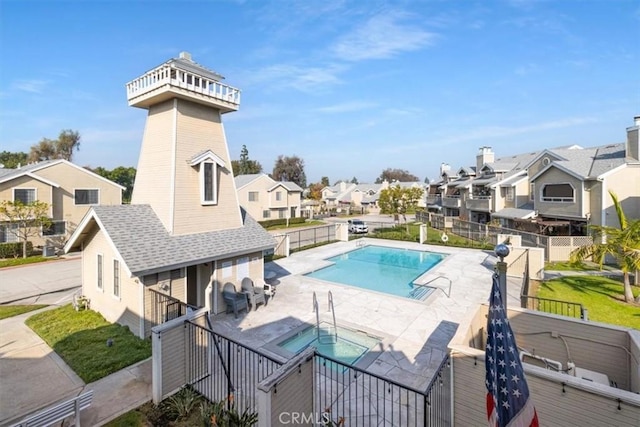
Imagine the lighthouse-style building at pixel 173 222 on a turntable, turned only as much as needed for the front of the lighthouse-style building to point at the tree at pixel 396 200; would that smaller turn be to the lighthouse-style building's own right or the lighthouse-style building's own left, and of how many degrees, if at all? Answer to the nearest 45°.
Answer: approximately 90° to the lighthouse-style building's own left

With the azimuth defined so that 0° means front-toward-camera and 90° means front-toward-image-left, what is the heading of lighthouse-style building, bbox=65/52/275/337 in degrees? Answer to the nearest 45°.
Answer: approximately 315°

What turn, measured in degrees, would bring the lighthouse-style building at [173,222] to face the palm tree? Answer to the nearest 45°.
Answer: approximately 45° to its left

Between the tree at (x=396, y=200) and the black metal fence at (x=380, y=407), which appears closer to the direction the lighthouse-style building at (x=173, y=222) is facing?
the black metal fence

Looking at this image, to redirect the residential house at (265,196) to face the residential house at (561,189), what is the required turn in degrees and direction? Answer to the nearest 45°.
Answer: approximately 45° to its left

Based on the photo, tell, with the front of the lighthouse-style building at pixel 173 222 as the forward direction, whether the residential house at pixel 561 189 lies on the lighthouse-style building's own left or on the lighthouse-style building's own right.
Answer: on the lighthouse-style building's own left

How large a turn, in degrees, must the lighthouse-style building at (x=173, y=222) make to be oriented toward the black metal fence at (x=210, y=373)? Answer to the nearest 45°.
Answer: approximately 45° to its right
